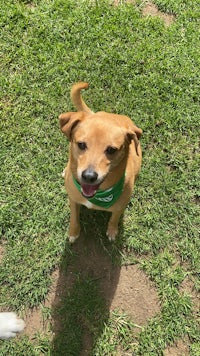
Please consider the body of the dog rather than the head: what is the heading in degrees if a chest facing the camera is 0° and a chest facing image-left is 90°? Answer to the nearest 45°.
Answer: approximately 0°
